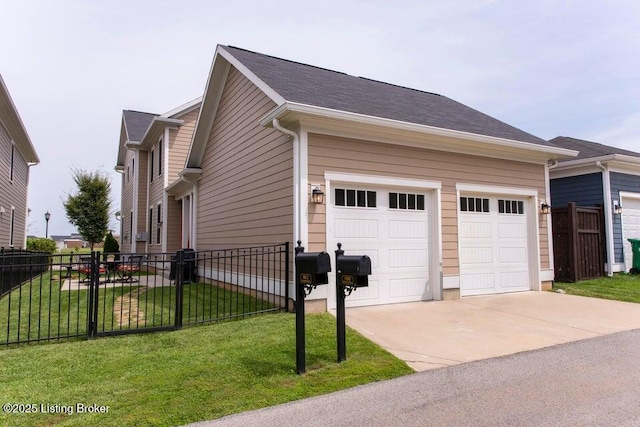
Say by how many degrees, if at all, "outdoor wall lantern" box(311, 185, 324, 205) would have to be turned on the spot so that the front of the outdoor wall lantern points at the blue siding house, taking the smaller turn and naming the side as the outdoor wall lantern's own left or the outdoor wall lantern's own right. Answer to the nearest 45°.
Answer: approximately 90° to the outdoor wall lantern's own left

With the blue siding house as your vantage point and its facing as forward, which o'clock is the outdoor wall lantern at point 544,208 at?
The outdoor wall lantern is roughly at 2 o'clock from the blue siding house.

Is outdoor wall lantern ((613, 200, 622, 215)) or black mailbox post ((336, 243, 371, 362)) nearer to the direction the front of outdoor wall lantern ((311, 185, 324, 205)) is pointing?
the black mailbox post

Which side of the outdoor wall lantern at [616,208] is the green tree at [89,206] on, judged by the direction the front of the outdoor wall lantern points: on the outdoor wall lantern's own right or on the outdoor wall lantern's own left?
on the outdoor wall lantern's own right

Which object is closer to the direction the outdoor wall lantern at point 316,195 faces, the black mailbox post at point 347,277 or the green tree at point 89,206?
the black mailbox post

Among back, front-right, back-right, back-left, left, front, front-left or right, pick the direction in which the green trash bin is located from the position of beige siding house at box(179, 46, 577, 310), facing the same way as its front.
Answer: left
